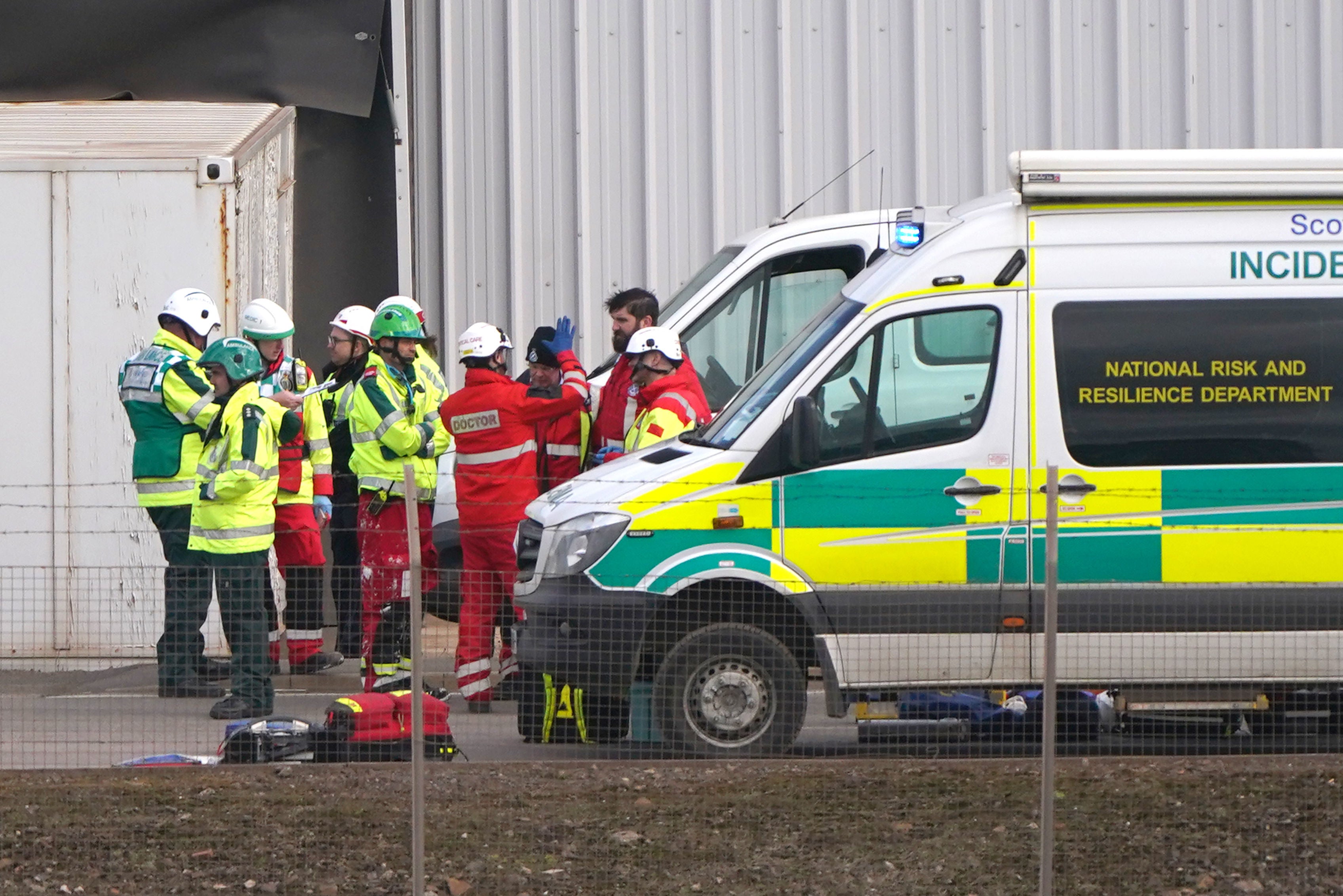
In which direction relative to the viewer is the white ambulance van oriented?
to the viewer's left

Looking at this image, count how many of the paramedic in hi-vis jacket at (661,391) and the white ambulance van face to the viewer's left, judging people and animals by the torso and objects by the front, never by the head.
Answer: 2

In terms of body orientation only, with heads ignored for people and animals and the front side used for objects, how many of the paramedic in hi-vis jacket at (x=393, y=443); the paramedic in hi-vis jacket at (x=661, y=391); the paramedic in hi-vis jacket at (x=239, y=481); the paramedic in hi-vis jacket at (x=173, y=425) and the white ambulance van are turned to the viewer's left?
3
